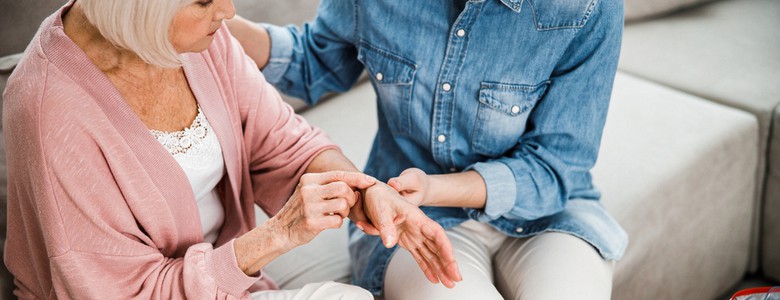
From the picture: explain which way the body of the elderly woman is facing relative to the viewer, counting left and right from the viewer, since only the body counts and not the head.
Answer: facing the viewer and to the right of the viewer
